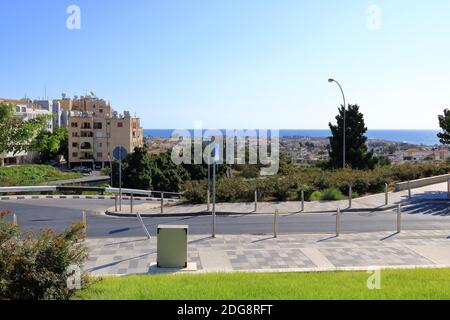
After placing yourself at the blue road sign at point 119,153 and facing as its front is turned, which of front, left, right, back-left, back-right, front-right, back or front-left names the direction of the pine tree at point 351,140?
back-left

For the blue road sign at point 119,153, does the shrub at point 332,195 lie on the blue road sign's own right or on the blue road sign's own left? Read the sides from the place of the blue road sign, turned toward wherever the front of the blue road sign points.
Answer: on the blue road sign's own left

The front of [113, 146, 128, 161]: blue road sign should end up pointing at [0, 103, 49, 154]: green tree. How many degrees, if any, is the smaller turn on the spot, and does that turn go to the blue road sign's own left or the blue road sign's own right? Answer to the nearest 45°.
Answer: approximately 45° to the blue road sign's own right

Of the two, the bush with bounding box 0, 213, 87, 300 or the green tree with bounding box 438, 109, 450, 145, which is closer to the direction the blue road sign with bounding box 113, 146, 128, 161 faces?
the bush

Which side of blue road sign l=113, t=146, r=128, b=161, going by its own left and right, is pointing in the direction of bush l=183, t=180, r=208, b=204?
left

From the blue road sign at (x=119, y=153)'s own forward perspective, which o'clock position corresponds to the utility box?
The utility box is roughly at 12 o'clock from the blue road sign.

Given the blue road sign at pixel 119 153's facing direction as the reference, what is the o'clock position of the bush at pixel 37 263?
The bush is roughly at 12 o'clock from the blue road sign.

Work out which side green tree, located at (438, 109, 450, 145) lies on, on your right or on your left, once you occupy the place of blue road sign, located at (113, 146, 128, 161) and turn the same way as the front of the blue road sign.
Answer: on your left

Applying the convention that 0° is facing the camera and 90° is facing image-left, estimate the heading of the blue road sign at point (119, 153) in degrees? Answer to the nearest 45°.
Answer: approximately 0°
